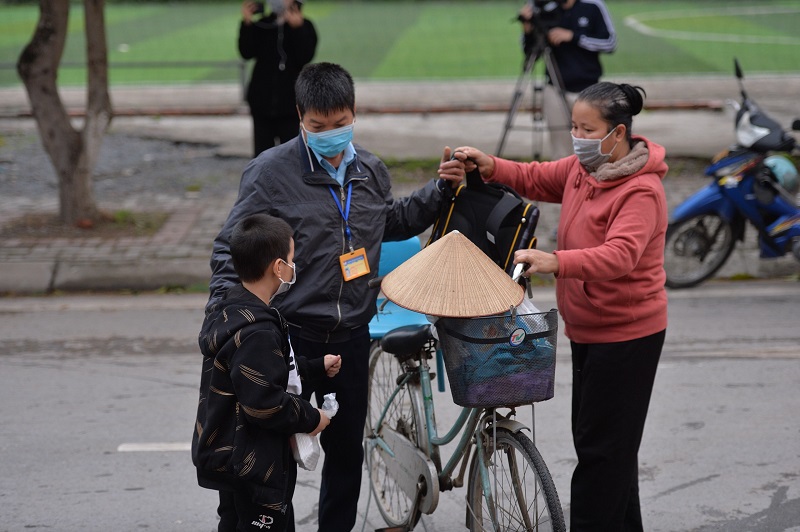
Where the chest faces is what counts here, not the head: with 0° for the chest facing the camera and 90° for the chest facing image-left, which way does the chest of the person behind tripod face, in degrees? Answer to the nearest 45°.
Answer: approximately 45°

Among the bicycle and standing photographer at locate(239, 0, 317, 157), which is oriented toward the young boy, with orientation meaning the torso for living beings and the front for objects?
the standing photographer

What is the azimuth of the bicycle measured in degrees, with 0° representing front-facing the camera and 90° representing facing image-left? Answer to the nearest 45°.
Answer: approximately 315°

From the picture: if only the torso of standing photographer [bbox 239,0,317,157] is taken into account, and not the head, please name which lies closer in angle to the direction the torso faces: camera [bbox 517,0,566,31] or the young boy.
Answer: the young boy

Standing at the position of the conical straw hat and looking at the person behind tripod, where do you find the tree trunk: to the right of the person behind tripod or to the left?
left

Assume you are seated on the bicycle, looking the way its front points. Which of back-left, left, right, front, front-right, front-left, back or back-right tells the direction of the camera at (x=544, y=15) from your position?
back-left

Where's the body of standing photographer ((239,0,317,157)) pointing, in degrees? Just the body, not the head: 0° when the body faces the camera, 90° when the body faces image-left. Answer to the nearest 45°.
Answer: approximately 0°
